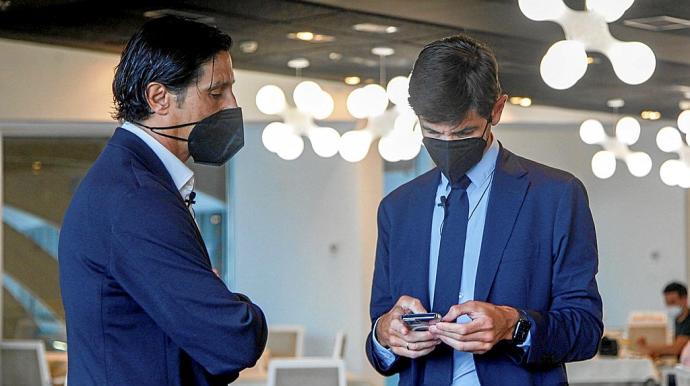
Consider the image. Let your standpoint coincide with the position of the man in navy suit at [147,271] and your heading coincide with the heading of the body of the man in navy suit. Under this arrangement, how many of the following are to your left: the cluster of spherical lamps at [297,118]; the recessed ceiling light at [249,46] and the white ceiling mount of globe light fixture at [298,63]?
3

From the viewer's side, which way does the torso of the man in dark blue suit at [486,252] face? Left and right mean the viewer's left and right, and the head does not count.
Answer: facing the viewer and to the left of the viewer

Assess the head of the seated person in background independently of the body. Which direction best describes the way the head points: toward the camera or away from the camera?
toward the camera

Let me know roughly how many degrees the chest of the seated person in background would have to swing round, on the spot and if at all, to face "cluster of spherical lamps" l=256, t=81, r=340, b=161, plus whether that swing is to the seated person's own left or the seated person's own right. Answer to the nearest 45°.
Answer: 0° — they already face it

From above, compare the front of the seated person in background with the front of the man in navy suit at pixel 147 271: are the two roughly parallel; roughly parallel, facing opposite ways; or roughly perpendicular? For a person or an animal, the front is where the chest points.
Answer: roughly parallel, facing opposite ways

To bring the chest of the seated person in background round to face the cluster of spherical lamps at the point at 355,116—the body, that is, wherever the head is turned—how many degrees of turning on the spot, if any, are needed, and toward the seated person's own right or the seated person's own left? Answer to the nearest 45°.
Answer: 0° — they already face it

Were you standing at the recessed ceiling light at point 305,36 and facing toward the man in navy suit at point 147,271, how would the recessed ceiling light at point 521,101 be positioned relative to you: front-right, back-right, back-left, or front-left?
back-left

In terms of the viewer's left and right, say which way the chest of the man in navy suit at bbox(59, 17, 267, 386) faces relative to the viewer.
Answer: facing to the right of the viewer

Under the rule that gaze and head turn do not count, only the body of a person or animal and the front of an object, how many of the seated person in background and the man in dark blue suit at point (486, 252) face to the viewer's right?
0

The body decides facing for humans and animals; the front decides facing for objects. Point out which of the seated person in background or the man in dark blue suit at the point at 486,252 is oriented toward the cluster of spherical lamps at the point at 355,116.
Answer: the seated person in background

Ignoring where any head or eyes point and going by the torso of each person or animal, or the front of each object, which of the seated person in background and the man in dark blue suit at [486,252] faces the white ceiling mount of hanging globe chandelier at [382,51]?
the seated person in background

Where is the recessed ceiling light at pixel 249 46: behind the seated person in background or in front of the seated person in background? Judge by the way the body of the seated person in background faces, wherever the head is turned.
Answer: in front

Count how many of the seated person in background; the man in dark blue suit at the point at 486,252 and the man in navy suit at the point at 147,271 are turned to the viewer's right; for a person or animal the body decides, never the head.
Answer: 1

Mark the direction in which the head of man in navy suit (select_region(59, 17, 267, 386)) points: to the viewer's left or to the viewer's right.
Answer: to the viewer's right

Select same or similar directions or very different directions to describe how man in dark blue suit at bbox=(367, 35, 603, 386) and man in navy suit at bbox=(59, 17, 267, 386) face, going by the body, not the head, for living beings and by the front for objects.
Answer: very different directions

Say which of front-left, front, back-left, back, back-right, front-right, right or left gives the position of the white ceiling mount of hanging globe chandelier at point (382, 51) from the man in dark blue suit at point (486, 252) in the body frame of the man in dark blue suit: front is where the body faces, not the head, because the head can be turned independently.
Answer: back-right

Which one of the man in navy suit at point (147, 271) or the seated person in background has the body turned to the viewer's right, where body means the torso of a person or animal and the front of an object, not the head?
the man in navy suit
